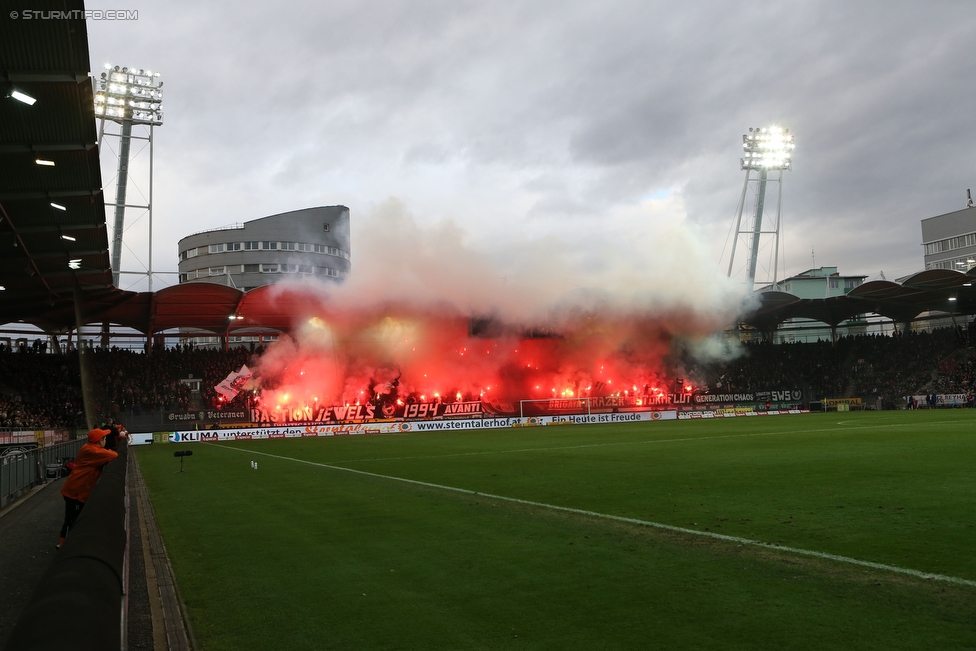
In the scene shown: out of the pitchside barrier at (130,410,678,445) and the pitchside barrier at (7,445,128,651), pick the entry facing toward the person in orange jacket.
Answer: the pitchside barrier at (130,410,678,445)

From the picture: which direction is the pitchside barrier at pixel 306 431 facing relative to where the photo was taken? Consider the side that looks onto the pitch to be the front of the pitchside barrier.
toward the camera

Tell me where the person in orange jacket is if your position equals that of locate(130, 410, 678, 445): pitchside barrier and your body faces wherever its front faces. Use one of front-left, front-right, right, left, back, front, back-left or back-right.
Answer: front

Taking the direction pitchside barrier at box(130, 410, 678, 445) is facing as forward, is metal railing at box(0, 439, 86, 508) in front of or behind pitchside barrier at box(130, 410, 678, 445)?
in front

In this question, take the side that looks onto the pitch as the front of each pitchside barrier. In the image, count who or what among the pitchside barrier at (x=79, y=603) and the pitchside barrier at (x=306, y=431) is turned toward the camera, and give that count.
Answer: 1

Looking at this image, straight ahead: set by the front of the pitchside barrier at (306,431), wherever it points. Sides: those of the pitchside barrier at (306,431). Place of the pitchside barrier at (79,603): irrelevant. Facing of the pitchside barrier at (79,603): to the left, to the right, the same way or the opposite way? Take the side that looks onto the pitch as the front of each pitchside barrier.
to the left

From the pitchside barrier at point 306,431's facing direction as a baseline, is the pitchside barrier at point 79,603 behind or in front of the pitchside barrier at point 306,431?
in front

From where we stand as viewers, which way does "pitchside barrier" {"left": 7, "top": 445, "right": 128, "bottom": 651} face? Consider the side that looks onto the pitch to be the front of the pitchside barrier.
facing to the right of the viewer

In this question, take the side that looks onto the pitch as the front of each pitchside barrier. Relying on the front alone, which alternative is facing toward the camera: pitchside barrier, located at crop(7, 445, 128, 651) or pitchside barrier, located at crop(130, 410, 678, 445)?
pitchside barrier, located at crop(130, 410, 678, 445)

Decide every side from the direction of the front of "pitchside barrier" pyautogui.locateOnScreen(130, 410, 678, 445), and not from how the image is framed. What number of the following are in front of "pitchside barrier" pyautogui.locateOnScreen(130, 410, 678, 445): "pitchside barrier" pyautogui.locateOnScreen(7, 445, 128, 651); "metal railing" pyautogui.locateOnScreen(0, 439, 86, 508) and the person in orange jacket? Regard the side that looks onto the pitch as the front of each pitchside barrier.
3
